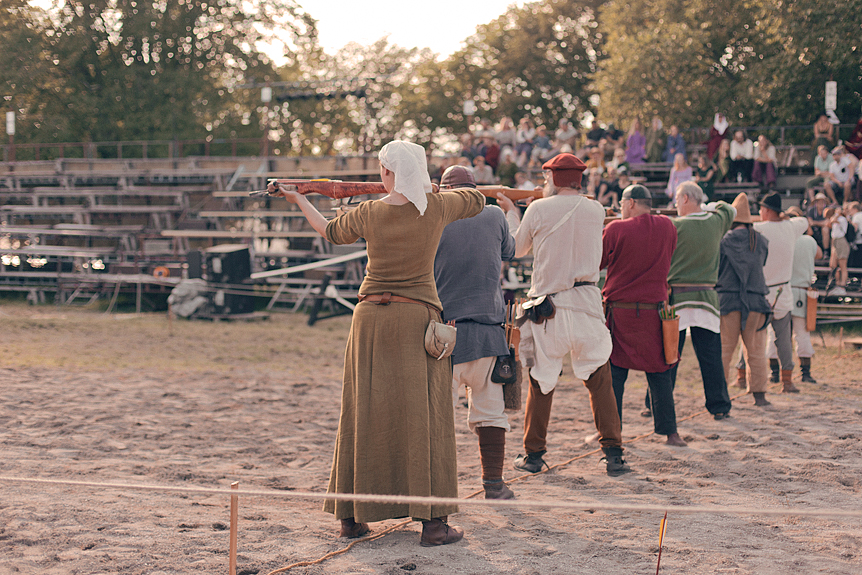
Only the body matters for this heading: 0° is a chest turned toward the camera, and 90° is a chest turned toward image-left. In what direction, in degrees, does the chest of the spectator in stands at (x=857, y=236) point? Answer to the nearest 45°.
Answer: approximately 45°

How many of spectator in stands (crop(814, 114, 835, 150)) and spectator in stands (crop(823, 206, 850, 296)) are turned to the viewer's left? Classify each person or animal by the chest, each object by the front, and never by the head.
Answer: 1

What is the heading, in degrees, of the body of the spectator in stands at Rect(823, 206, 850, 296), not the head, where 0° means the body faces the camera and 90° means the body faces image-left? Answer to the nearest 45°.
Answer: approximately 90°

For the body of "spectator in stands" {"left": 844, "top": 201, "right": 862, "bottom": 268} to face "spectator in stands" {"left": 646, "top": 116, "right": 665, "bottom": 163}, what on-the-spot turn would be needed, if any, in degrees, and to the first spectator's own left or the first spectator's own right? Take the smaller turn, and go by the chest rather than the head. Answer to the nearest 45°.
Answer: approximately 90° to the first spectator's own right

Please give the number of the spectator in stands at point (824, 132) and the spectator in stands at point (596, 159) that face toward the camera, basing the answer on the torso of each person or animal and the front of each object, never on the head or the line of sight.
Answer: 2

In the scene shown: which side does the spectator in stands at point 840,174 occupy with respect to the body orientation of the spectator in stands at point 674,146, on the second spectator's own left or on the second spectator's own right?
on the second spectator's own left

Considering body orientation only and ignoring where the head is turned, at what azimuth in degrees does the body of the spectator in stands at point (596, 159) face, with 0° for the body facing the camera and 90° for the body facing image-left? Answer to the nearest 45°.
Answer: approximately 0°

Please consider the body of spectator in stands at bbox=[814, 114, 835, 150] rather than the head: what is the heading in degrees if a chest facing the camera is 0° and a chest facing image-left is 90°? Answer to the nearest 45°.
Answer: approximately 0°
